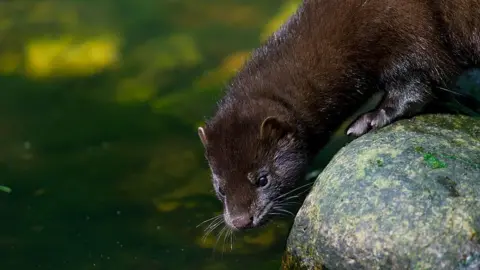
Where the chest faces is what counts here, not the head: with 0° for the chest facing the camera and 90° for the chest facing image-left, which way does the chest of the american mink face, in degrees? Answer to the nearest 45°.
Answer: approximately 45°
